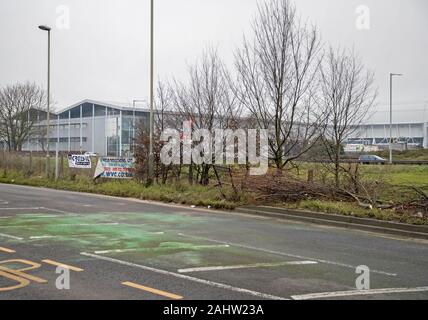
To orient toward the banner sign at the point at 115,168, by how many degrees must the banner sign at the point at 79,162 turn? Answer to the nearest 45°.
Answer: approximately 45° to its left

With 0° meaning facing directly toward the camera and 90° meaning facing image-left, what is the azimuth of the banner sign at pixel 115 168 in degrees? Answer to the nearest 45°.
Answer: approximately 0°

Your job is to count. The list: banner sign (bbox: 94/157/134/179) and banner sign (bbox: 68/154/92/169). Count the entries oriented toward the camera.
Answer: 2

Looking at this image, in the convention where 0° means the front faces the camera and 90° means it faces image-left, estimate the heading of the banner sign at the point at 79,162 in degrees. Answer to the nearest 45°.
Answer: approximately 0°
